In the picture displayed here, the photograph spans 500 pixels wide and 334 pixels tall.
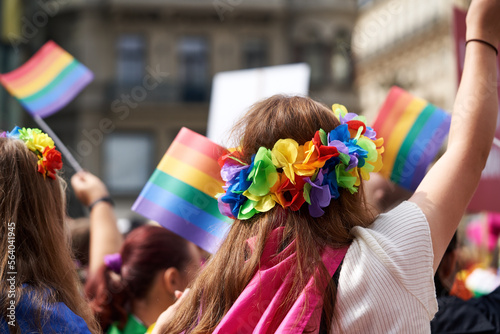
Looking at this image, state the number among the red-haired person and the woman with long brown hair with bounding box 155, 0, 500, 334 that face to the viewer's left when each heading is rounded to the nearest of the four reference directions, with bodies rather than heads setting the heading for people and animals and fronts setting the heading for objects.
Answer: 0

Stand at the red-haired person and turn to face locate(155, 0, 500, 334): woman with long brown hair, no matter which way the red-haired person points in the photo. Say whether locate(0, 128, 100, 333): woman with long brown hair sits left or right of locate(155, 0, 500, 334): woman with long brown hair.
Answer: right

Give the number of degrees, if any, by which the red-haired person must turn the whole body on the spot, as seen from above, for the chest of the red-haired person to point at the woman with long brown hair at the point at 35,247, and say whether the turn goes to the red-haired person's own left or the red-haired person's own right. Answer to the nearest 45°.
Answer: approximately 135° to the red-haired person's own right

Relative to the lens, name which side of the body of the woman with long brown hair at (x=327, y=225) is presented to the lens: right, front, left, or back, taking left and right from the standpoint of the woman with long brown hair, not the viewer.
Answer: back

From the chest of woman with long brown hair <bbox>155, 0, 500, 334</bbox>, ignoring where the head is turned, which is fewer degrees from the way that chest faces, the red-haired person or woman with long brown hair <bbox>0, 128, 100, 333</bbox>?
the red-haired person

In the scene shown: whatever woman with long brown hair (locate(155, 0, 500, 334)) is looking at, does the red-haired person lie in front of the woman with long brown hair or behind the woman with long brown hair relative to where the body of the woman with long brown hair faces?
in front

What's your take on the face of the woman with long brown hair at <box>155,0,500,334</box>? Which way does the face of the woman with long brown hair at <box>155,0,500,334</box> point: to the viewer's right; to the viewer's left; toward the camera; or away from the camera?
away from the camera

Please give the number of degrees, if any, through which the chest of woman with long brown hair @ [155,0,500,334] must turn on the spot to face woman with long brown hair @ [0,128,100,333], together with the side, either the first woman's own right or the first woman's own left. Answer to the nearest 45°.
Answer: approximately 90° to the first woman's own left
